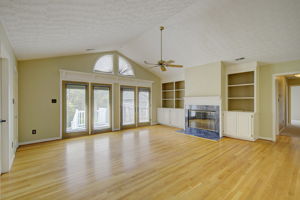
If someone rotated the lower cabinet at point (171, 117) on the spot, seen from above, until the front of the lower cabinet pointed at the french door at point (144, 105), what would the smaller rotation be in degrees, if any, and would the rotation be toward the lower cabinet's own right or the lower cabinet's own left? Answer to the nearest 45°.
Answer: approximately 45° to the lower cabinet's own right

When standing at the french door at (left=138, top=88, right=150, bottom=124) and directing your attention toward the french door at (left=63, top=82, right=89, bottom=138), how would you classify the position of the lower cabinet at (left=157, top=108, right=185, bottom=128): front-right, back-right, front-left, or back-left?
back-left

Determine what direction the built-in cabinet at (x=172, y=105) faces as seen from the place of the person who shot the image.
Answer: facing the viewer and to the left of the viewer

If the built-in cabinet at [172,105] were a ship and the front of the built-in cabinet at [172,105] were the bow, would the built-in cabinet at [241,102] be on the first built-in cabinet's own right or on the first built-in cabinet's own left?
on the first built-in cabinet's own left

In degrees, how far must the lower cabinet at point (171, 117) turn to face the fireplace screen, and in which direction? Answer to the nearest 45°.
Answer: approximately 90° to its left

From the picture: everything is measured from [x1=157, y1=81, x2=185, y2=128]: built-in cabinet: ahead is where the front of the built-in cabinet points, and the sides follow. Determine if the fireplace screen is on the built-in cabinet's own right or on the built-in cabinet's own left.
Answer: on the built-in cabinet's own left

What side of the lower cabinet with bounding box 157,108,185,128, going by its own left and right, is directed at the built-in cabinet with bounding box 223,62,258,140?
left
